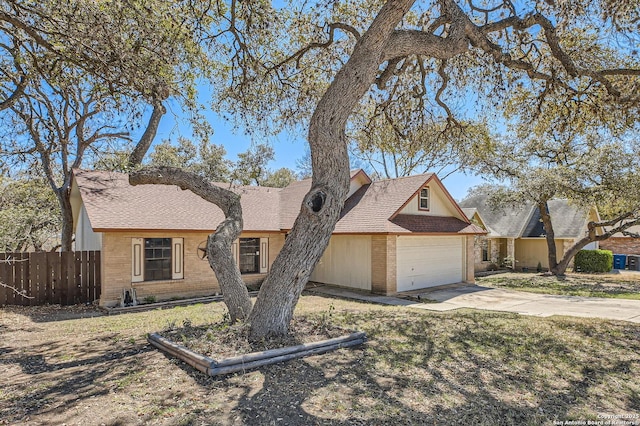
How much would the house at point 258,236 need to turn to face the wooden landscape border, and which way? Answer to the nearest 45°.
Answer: approximately 45° to its right

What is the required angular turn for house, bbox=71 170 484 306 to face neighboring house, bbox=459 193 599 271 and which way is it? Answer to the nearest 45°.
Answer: approximately 90° to its left

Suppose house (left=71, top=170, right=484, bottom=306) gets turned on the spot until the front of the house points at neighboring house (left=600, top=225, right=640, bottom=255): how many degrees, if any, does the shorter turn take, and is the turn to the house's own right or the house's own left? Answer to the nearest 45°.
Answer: approximately 90° to the house's own left

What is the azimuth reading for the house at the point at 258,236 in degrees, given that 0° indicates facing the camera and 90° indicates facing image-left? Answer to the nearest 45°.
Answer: approximately 315°
